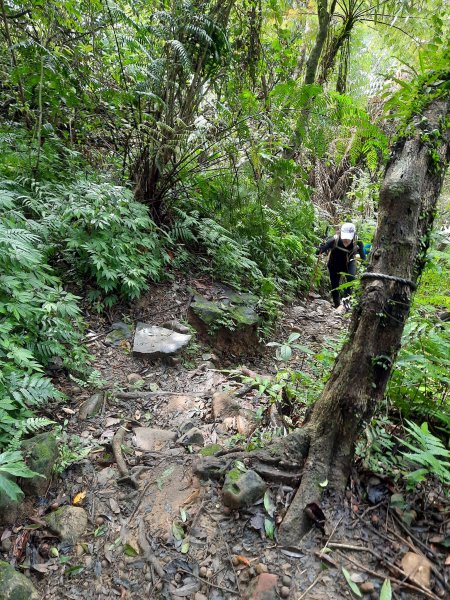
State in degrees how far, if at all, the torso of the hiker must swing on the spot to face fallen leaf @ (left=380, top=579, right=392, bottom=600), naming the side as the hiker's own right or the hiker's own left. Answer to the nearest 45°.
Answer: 0° — they already face it

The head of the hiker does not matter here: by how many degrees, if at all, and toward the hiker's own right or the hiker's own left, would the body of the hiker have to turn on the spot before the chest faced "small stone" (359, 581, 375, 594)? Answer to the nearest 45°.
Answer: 0° — they already face it

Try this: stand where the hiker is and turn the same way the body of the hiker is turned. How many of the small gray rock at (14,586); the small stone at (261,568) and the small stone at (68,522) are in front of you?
3

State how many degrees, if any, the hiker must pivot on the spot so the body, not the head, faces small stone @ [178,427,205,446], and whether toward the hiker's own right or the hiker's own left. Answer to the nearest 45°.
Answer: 0° — they already face it

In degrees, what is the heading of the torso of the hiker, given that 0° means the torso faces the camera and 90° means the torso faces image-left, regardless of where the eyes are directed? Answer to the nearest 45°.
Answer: approximately 0°

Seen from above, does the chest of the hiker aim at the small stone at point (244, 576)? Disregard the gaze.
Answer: yes

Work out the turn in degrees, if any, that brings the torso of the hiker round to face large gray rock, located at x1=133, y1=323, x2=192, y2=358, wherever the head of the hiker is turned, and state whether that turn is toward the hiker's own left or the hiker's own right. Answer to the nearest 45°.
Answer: approximately 45° to the hiker's own right

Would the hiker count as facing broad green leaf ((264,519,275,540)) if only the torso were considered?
yes
